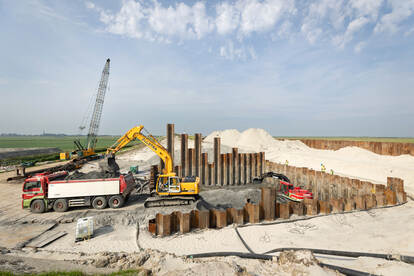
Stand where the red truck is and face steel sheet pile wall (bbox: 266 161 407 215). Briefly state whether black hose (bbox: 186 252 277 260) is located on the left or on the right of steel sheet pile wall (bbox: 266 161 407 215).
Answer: right

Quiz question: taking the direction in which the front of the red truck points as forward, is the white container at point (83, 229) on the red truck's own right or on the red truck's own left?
on the red truck's own left

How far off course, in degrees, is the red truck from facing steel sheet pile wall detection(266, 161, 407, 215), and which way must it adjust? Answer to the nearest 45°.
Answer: approximately 135° to its left

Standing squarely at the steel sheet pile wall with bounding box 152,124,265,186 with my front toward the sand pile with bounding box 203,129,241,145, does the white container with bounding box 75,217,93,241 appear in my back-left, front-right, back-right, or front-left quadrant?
back-left

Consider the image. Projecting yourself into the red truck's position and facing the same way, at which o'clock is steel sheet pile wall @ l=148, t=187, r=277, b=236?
The steel sheet pile wall is roughly at 8 o'clock from the red truck.

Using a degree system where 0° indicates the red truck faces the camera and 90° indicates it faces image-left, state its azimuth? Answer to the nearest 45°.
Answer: approximately 90°

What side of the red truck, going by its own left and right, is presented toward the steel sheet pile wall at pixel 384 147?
back

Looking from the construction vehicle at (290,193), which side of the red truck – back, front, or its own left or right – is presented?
back

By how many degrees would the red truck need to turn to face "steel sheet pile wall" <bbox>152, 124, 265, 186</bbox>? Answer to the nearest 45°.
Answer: approximately 180°

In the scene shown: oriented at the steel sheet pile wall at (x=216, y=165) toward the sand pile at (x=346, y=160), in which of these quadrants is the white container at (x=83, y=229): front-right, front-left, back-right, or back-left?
back-right

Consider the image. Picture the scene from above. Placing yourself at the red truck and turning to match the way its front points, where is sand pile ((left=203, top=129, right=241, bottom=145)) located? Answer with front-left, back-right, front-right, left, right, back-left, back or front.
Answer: back-right
